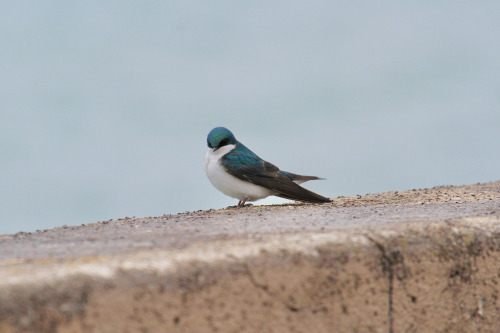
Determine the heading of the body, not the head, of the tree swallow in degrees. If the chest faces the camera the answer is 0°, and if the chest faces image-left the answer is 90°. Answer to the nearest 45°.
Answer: approximately 90°
